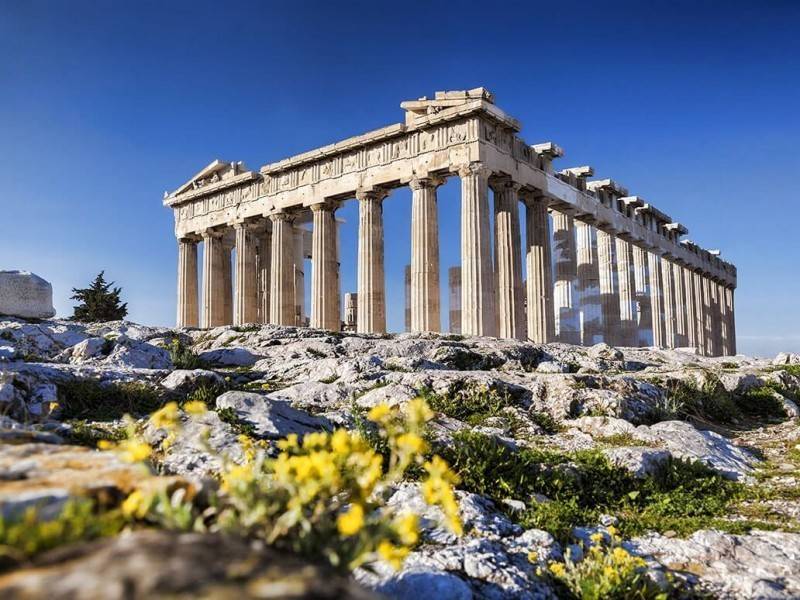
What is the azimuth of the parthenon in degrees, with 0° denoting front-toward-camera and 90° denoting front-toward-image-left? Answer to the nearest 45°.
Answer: approximately 45°

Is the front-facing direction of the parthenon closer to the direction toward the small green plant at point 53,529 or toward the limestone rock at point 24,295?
the limestone rock

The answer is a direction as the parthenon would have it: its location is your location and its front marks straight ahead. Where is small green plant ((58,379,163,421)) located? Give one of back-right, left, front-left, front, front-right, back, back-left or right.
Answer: front-left

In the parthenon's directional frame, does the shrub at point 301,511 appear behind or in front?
in front

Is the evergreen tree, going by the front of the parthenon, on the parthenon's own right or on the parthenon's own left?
on the parthenon's own right

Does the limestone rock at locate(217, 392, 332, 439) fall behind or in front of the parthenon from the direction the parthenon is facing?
in front

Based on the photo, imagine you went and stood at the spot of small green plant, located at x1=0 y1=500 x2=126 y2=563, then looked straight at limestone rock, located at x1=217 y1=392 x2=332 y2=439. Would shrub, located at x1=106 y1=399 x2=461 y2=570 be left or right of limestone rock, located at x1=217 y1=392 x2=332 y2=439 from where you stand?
right

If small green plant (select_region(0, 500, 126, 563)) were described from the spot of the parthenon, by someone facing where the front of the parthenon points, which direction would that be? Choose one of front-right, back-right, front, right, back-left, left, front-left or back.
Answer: front-left

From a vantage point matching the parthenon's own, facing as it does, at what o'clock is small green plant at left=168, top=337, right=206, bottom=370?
The small green plant is roughly at 11 o'clock from the parthenon.

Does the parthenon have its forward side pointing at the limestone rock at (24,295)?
yes
